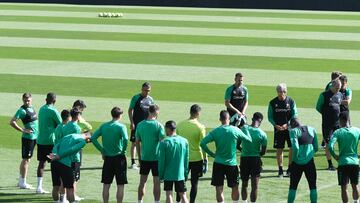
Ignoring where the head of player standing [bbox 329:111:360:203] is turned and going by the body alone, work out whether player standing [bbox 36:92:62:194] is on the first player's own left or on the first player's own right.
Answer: on the first player's own left

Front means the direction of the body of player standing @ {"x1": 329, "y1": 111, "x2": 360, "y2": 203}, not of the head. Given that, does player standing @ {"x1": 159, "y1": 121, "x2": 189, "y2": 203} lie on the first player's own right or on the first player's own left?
on the first player's own left

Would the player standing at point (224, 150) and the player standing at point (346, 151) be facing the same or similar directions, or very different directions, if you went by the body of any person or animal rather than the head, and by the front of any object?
same or similar directions

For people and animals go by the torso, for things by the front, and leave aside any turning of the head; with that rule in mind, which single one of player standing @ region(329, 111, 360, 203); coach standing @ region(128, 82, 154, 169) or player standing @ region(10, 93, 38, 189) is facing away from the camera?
player standing @ region(329, 111, 360, 203)

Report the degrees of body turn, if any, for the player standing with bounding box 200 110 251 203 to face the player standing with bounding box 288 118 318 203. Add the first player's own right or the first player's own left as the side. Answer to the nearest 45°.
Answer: approximately 90° to the first player's own right

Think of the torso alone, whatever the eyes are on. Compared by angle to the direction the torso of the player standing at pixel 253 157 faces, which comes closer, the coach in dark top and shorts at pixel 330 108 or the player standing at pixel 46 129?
the coach in dark top and shorts

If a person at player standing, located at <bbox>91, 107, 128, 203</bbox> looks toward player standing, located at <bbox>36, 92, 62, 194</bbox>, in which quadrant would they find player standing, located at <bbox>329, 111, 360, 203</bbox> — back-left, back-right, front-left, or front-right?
back-right

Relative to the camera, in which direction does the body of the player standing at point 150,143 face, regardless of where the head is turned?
away from the camera

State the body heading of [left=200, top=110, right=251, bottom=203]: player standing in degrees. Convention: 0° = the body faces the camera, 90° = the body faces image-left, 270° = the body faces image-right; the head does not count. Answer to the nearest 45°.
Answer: approximately 180°

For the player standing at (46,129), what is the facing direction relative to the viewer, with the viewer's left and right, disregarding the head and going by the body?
facing away from the viewer and to the right of the viewer

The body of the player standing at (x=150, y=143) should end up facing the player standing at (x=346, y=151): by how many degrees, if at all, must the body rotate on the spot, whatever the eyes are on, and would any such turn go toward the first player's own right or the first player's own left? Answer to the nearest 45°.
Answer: approximately 90° to the first player's own right

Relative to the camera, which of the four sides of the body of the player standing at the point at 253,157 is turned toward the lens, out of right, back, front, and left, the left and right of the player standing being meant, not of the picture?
back

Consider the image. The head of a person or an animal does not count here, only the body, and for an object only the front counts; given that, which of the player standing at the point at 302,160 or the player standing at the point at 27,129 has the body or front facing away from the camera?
the player standing at the point at 302,160

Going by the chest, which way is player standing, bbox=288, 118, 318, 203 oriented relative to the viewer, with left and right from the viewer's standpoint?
facing away from the viewer

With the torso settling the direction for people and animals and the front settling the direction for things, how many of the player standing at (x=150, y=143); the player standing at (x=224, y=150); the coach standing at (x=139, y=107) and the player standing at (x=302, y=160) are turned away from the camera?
3

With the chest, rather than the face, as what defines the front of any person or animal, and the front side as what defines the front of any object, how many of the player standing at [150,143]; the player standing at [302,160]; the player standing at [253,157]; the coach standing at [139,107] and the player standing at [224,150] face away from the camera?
4

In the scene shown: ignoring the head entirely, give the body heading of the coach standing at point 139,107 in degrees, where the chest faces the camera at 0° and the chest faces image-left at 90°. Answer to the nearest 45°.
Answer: approximately 315°

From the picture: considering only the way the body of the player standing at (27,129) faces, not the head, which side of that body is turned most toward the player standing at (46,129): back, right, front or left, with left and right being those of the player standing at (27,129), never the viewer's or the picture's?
front

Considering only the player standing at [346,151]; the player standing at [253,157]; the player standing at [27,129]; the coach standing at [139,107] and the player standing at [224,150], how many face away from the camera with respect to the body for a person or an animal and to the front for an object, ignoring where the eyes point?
3
